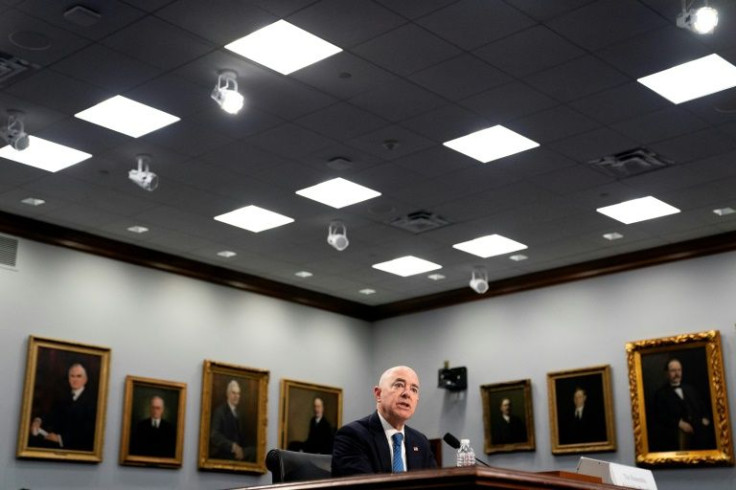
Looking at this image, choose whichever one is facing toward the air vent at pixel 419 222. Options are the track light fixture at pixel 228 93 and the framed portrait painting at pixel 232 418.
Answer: the framed portrait painting

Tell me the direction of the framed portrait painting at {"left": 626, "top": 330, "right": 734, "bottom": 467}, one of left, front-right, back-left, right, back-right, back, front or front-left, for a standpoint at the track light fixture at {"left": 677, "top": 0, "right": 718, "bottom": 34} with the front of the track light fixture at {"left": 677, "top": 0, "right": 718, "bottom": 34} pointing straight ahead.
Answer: back-left

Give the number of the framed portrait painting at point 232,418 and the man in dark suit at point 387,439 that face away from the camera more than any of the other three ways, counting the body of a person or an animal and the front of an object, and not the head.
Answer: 0

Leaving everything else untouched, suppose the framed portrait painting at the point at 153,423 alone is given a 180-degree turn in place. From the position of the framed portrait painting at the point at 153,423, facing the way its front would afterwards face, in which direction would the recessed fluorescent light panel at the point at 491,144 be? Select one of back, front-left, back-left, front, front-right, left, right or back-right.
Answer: back

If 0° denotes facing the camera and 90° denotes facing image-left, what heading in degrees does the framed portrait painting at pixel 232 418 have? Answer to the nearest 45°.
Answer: approximately 315°

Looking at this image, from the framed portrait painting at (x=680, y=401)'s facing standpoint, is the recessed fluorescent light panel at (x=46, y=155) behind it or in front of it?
in front

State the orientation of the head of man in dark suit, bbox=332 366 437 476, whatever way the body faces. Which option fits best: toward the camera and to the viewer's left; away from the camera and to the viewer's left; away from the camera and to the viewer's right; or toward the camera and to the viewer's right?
toward the camera and to the viewer's right

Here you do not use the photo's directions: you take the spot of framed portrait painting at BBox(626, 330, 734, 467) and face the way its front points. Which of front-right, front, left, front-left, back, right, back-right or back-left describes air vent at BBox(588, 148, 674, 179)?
front-left

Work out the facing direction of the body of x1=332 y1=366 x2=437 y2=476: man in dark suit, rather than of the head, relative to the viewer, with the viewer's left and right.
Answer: facing the viewer and to the right of the viewer
